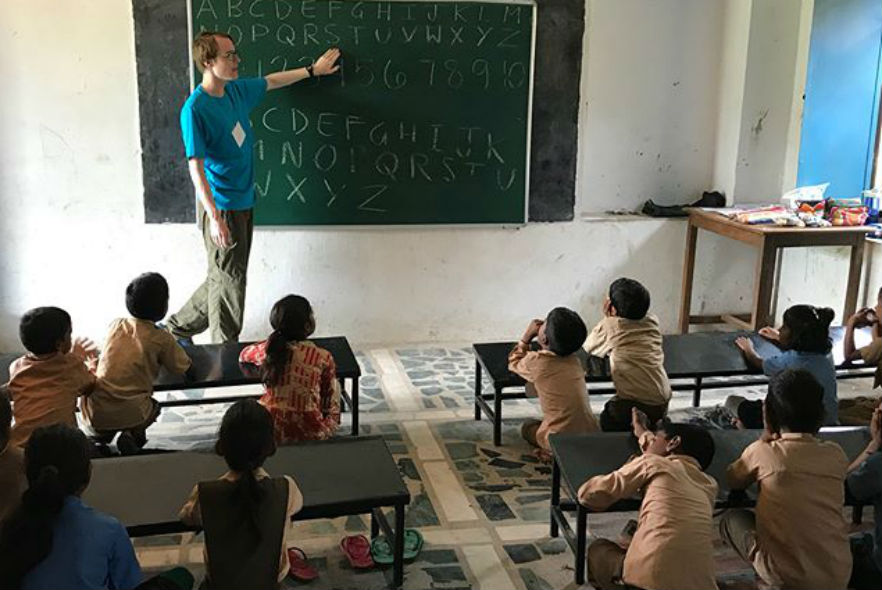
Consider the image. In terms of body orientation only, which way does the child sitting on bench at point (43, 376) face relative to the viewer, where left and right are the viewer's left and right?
facing away from the viewer and to the right of the viewer

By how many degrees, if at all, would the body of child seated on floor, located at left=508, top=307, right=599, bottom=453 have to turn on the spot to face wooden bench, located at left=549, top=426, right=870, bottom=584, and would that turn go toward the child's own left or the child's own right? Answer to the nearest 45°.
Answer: approximately 135° to the child's own left

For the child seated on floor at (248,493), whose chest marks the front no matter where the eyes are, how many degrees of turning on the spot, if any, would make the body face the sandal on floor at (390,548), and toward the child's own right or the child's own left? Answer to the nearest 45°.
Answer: approximately 45° to the child's own right

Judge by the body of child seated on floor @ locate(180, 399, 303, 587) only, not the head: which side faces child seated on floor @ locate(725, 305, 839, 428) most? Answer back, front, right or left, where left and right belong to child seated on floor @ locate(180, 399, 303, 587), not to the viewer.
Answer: right

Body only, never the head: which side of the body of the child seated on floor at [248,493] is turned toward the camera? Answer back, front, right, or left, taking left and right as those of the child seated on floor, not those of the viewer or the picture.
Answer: back

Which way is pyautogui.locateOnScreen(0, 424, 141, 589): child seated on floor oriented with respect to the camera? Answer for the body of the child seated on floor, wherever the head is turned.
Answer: away from the camera
